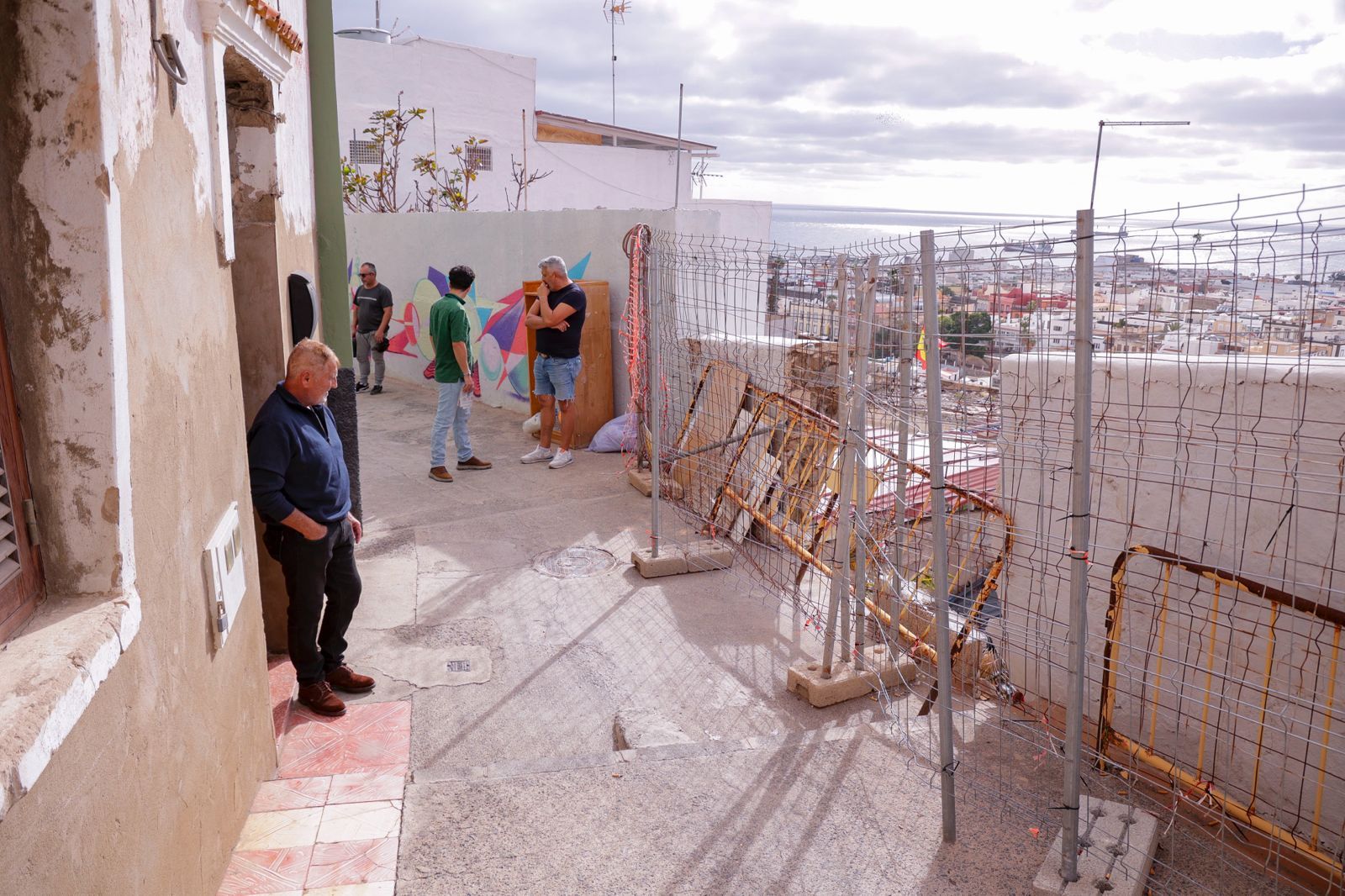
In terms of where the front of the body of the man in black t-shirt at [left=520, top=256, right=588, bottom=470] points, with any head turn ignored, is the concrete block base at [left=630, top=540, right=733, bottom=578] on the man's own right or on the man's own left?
on the man's own left

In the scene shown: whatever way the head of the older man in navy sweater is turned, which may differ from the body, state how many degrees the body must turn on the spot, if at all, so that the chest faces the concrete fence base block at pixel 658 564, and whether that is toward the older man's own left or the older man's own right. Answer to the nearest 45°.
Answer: approximately 90° to the older man's own left

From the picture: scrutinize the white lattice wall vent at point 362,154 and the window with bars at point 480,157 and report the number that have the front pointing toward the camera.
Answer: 2

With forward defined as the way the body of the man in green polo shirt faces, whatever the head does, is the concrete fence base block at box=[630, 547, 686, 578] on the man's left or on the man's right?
on the man's right

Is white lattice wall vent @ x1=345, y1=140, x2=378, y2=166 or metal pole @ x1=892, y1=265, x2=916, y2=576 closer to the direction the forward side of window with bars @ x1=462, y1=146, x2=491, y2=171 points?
the metal pole

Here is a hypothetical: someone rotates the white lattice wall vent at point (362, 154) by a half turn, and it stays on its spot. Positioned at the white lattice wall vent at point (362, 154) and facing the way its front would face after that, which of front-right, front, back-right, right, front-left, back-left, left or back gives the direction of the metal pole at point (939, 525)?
back

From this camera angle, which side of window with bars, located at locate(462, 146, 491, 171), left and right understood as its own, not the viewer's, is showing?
front

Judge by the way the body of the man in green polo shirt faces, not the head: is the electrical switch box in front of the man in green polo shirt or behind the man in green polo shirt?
behind

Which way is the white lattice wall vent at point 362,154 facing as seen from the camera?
toward the camera

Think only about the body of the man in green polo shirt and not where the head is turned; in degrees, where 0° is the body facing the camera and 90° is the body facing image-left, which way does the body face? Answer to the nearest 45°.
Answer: approximately 225°

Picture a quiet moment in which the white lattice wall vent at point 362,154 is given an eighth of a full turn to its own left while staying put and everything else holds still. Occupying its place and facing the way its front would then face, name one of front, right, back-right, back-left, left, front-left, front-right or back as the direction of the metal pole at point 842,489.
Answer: front-right

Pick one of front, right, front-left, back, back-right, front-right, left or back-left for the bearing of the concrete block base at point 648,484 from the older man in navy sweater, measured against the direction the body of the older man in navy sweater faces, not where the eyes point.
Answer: left
